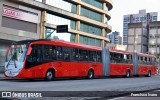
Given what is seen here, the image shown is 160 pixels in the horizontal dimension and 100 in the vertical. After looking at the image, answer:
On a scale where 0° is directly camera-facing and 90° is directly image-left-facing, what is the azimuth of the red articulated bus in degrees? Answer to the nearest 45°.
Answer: approximately 45°
